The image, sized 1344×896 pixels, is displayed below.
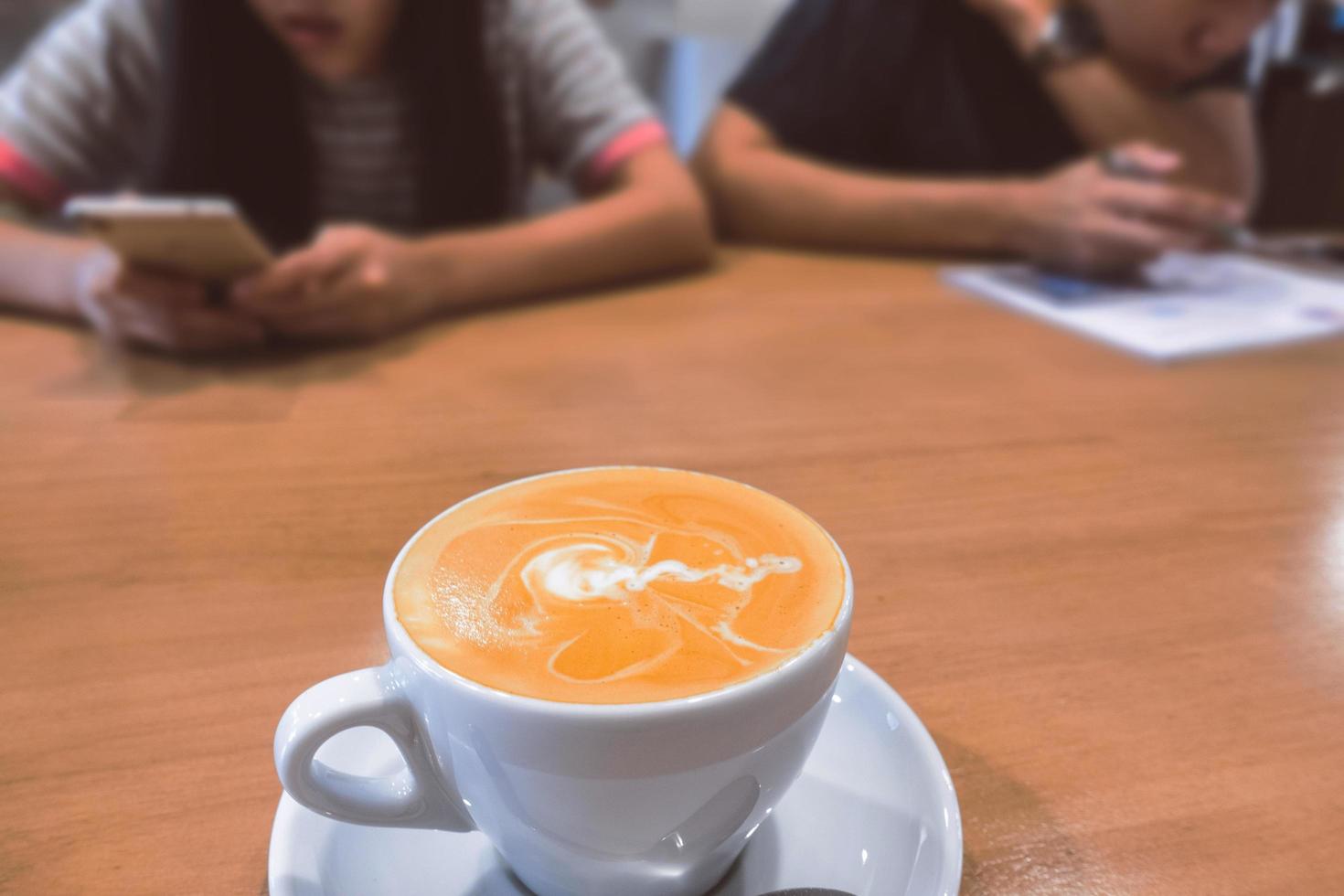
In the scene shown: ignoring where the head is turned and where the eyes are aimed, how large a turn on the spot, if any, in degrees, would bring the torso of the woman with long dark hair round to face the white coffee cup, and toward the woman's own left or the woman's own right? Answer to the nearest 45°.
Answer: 0° — they already face it

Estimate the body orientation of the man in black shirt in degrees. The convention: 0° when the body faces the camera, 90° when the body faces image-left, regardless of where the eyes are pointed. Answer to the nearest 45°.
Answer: approximately 315°

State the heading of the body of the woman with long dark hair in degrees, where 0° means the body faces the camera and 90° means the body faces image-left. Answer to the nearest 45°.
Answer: approximately 0°
